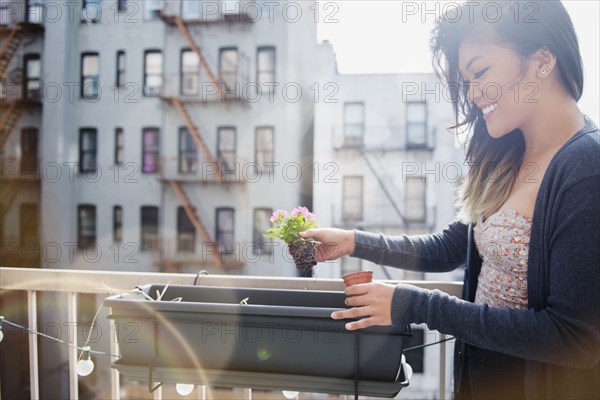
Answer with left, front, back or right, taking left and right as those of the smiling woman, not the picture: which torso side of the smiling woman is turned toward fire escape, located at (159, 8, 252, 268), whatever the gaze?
right

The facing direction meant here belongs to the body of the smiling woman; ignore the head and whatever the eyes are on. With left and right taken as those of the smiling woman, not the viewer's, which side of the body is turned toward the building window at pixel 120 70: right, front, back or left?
right

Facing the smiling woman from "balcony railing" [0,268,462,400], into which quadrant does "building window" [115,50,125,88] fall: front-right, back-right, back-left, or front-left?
back-left

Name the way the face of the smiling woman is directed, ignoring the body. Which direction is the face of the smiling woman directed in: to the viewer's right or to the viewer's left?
to the viewer's left

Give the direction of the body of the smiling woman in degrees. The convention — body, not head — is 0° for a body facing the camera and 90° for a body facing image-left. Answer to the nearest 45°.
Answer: approximately 45°

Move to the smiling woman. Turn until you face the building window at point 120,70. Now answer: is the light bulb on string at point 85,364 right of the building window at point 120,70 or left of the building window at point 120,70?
left
